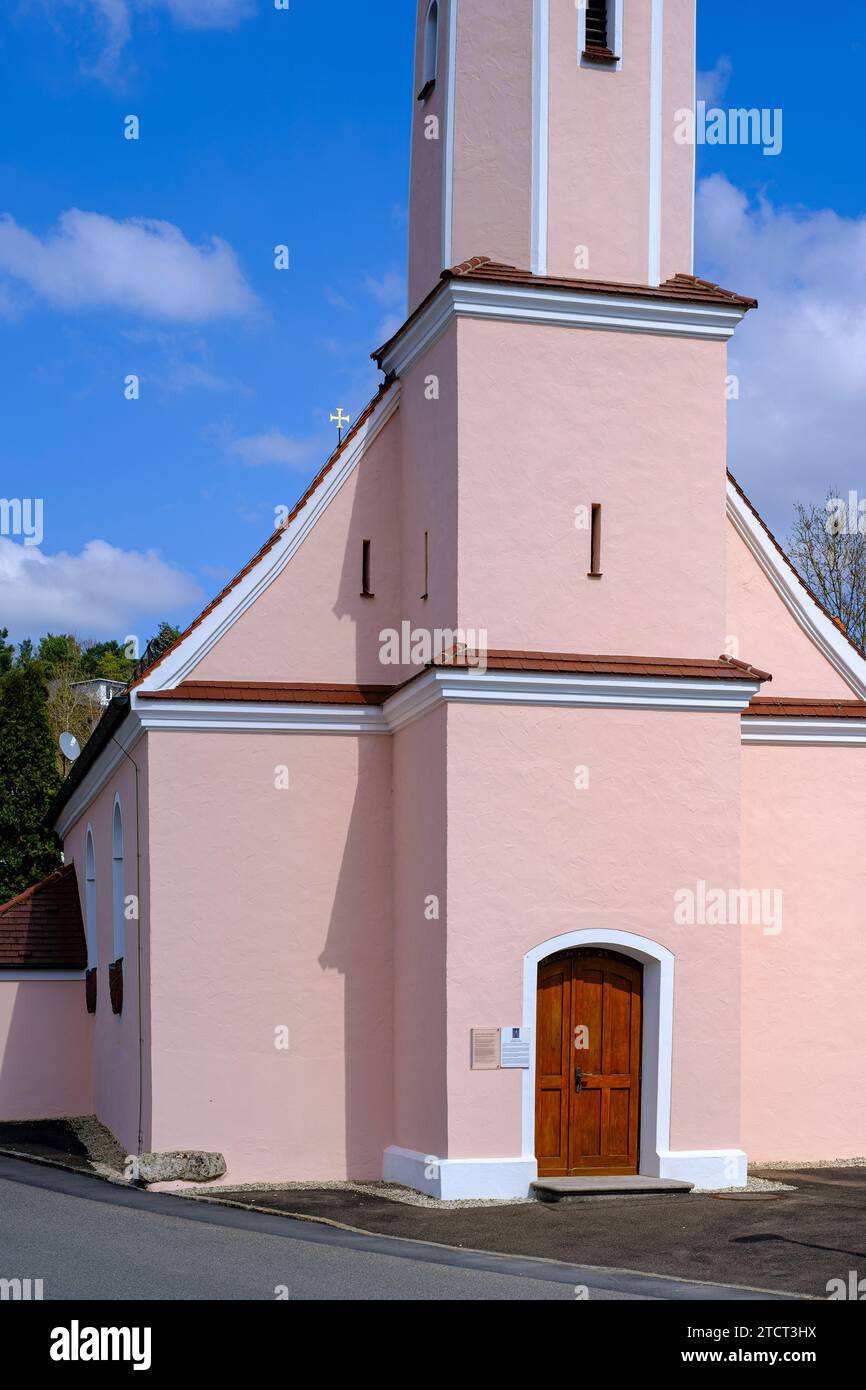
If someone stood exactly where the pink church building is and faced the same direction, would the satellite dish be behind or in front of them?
behind

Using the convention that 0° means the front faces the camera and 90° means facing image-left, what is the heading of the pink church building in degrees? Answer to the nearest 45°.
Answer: approximately 0°

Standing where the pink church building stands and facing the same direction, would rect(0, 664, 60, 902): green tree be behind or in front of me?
behind
